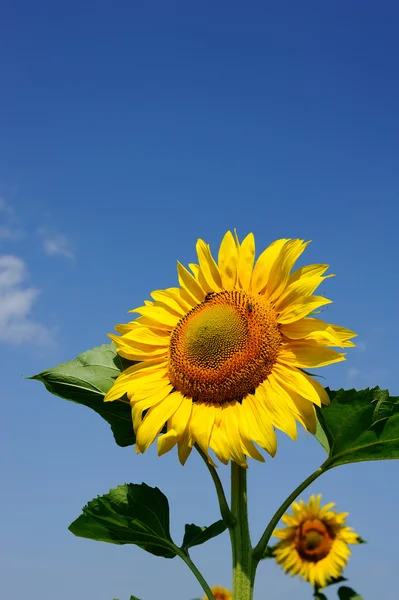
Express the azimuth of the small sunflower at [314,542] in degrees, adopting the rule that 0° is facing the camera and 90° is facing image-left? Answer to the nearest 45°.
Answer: approximately 0°

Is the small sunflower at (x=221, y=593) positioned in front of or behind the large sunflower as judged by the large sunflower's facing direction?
behind

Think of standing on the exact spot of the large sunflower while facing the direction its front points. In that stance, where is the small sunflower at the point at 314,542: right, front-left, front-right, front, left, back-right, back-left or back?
back

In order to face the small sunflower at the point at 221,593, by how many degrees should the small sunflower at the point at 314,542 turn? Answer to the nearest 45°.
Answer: approximately 90° to its right

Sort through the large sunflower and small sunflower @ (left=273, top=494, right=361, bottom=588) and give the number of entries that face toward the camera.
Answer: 2

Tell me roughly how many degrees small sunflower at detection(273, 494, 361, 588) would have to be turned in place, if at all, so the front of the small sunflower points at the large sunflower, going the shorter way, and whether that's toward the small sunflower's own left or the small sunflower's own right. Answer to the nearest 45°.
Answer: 0° — it already faces it

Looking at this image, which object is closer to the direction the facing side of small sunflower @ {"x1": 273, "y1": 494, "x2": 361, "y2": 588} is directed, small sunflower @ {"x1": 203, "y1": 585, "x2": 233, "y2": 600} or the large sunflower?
the large sunflower

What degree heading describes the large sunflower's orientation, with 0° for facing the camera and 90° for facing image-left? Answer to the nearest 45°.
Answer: approximately 0°
